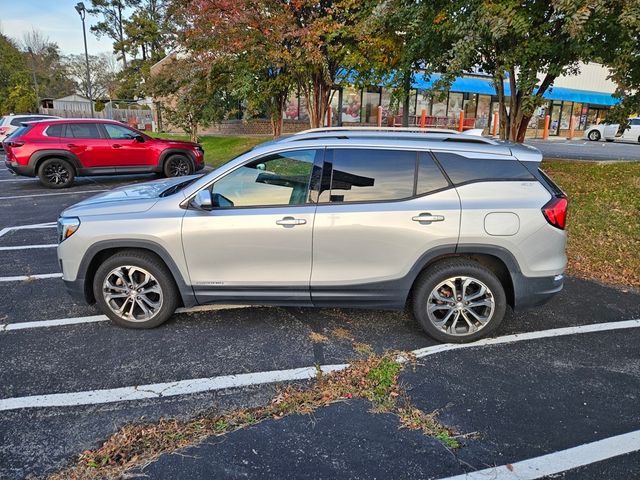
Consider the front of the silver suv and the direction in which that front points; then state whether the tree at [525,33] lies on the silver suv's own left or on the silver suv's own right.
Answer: on the silver suv's own right

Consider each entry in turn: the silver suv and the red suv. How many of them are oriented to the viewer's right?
1

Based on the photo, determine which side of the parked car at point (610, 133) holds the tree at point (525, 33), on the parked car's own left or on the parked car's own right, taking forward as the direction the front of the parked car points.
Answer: on the parked car's own left

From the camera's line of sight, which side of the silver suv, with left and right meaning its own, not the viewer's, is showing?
left

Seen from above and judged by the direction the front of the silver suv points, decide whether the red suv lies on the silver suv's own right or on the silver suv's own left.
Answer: on the silver suv's own right

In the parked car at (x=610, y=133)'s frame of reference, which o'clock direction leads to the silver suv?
The silver suv is roughly at 9 o'clock from the parked car.

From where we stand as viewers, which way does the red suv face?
facing to the right of the viewer

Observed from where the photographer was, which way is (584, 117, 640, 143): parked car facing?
facing to the left of the viewer

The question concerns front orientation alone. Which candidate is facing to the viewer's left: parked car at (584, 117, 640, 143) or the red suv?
the parked car
